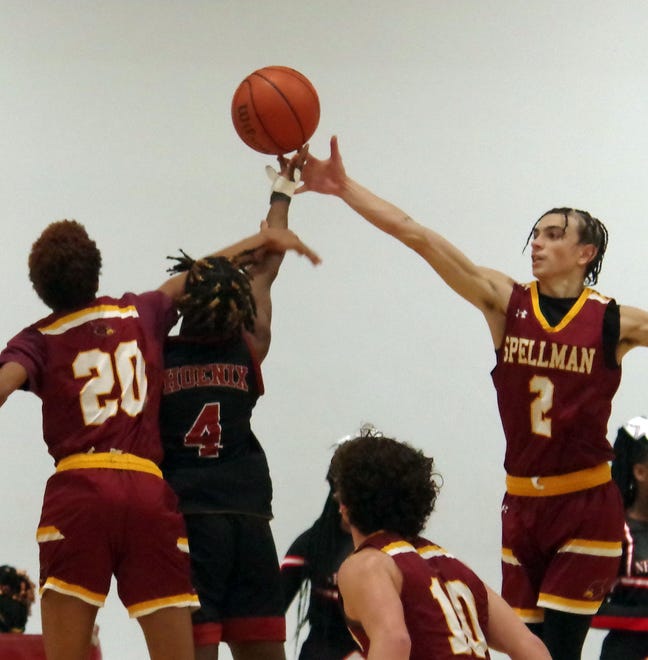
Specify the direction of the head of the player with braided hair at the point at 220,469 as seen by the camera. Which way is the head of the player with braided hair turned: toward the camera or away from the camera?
away from the camera

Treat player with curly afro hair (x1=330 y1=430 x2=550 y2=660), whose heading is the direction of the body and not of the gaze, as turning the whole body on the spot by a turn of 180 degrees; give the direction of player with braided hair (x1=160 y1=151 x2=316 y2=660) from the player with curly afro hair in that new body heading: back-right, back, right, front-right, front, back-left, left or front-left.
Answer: back

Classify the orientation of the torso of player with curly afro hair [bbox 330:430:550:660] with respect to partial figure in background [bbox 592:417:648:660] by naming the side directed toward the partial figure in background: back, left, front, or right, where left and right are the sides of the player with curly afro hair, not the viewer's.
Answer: right

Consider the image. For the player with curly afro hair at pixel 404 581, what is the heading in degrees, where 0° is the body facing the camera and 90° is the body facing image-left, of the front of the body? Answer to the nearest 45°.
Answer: approximately 135°
